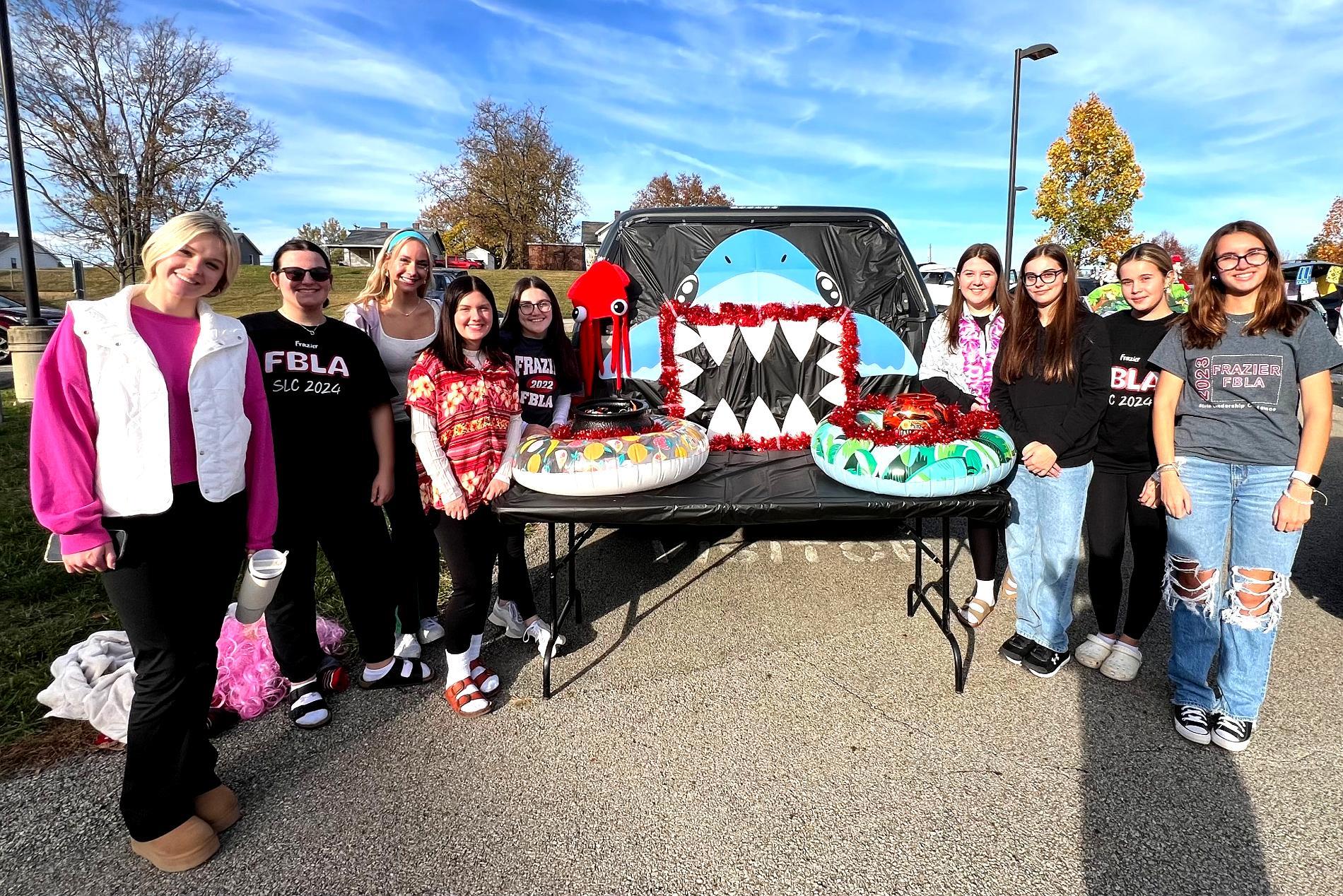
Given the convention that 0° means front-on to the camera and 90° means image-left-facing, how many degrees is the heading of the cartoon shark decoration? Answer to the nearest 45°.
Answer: approximately 0°

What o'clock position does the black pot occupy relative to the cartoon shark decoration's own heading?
The black pot is roughly at 1 o'clock from the cartoon shark decoration.

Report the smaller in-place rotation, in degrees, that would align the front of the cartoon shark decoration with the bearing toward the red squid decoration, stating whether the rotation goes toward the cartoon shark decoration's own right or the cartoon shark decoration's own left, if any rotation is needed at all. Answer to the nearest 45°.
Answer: approximately 90° to the cartoon shark decoration's own right

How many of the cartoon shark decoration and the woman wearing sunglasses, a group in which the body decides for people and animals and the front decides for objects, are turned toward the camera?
2

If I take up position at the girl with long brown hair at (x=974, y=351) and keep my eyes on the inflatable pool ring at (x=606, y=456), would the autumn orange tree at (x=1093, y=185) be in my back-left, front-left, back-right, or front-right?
back-right

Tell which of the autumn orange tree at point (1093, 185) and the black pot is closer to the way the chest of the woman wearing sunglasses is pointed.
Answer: the black pot

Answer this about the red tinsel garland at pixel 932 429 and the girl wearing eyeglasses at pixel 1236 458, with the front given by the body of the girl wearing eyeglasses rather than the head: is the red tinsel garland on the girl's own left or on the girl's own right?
on the girl's own right

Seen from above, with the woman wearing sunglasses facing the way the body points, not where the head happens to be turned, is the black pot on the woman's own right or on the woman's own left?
on the woman's own left

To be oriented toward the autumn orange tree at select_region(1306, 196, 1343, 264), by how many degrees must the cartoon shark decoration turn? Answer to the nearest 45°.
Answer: approximately 135° to its left

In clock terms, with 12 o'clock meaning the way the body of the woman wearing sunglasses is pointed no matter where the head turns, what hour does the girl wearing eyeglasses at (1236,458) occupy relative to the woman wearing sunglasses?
The girl wearing eyeglasses is roughly at 10 o'clock from the woman wearing sunglasses.

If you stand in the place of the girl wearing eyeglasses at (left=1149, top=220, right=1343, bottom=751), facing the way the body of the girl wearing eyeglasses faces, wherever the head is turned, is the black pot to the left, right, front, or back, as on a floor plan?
right
